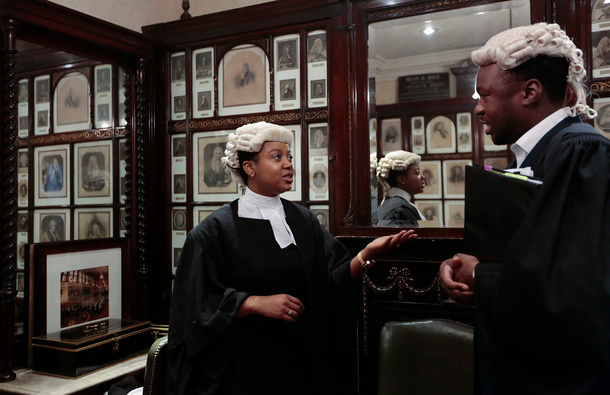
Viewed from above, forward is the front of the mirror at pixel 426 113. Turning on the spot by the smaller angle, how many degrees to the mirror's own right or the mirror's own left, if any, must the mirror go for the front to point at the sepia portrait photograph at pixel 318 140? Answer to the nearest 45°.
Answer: approximately 45° to the mirror's own right

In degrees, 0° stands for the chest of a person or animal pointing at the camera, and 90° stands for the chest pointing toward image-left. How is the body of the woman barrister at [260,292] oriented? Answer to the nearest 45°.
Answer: approximately 315°

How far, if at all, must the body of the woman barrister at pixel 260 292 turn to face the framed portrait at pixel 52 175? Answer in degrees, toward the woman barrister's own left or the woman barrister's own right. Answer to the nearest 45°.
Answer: approximately 180°
